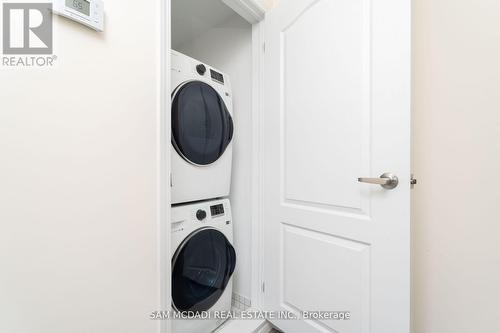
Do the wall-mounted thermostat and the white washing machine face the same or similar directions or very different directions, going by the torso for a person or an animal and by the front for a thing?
same or similar directions

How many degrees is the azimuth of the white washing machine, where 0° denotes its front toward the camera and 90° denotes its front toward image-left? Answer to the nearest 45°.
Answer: approximately 315°

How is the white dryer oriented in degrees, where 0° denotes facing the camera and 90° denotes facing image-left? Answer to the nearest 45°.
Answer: approximately 315°

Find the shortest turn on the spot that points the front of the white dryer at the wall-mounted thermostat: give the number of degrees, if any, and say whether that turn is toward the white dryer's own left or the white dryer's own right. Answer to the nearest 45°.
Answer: approximately 90° to the white dryer's own right

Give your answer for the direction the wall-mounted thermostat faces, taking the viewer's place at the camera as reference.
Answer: facing the viewer and to the right of the viewer

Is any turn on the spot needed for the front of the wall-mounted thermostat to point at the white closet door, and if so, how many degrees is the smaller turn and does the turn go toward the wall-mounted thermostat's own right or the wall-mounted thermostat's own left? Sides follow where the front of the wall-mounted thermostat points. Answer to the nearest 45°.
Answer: approximately 45° to the wall-mounted thermostat's own left

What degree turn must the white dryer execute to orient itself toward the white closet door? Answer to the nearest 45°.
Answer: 0° — it already faces it

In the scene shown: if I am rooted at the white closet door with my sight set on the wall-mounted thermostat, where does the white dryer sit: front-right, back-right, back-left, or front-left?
front-right
